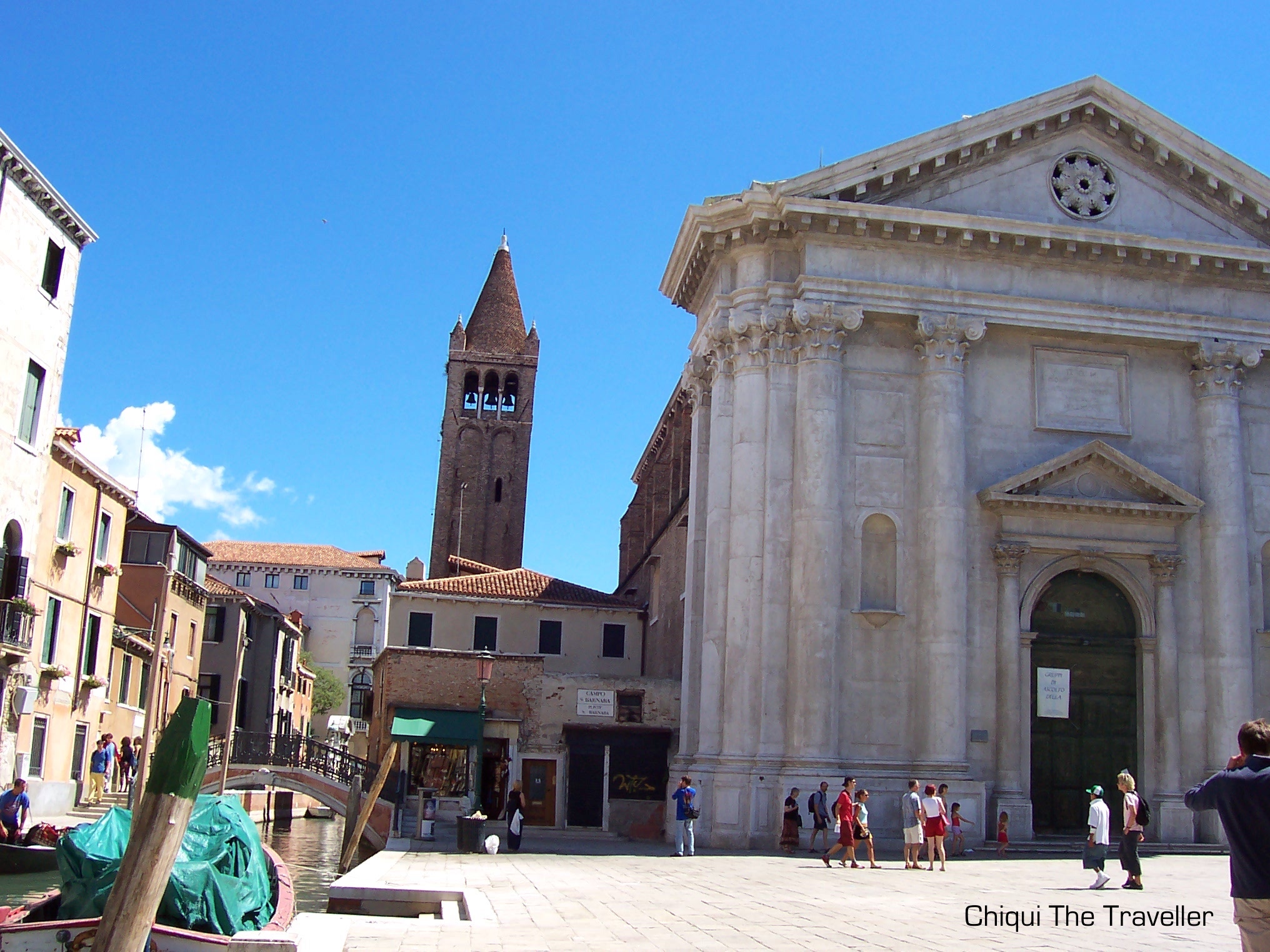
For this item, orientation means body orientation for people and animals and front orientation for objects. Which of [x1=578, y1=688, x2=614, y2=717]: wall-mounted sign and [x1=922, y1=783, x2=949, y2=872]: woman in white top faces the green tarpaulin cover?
the wall-mounted sign

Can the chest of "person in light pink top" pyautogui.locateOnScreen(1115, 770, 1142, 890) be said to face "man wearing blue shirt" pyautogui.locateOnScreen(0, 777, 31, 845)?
yes

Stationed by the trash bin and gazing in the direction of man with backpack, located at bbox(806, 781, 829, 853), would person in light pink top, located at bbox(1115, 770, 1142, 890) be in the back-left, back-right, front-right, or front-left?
front-right

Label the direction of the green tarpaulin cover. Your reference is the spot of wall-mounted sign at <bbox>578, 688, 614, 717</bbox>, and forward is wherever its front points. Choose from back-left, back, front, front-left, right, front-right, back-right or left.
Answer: front

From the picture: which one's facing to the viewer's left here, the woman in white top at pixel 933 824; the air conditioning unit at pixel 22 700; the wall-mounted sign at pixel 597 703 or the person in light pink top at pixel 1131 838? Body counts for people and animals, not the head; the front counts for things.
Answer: the person in light pink top at pixel 1131 838

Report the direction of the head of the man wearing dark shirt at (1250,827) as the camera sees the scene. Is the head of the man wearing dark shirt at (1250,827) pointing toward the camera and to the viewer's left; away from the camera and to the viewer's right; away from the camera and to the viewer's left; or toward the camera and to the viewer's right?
away from the camera and to the viewer's left

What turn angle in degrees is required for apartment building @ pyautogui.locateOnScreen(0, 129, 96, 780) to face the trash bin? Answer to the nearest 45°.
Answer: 0° — it already faces it

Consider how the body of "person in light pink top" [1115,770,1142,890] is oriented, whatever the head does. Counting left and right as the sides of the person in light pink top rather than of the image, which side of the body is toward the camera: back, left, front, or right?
left

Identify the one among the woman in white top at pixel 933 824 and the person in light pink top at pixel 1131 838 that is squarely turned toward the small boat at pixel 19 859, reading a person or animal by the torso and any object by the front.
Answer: the person in light pink top at pixel 1131 838

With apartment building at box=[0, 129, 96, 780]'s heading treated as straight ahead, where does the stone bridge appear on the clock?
The stone bridge is roughly at 9 o'clock from the apartment building.

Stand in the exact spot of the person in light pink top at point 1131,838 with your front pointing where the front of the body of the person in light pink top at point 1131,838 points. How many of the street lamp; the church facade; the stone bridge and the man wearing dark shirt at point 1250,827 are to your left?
1

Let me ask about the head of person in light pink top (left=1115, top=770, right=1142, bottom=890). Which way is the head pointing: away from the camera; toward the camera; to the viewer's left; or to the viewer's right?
to the viewer's left

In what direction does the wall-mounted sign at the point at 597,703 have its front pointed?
toward the camera

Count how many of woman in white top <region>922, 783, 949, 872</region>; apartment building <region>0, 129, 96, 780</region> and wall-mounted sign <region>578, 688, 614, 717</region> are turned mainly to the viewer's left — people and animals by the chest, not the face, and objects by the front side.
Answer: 0

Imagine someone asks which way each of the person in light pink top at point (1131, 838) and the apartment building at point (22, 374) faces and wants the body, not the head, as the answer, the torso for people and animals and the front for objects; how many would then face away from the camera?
0
